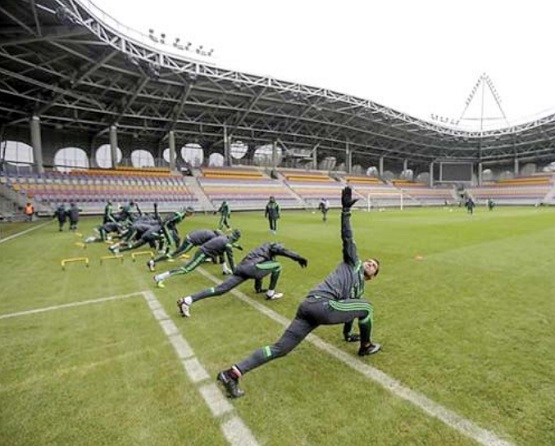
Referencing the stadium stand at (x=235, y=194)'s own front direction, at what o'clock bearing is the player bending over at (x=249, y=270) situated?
The player bending over is roughly at 12 o'clock from the stadium stand.

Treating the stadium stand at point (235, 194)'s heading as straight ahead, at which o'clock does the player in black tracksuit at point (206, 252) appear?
The player in black tracksuit is roughly at 12 o'clock from the stadium stand.

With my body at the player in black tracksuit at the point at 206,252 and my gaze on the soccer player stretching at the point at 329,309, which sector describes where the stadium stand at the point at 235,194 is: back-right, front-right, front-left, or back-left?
back-left

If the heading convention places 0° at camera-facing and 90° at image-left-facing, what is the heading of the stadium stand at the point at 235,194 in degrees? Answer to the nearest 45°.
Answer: approximately 0°

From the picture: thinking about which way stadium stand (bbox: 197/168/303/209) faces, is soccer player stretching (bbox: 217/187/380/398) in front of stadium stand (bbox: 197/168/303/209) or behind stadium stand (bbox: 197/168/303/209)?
in front

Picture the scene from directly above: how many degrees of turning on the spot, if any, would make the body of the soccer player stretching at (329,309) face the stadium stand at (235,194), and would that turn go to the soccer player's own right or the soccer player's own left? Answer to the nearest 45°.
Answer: approximately 90° to the soccer player's own left

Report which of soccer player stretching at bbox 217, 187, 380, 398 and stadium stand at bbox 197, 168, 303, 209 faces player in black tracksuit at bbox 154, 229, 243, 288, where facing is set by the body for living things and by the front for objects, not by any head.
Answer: the stadium stand
